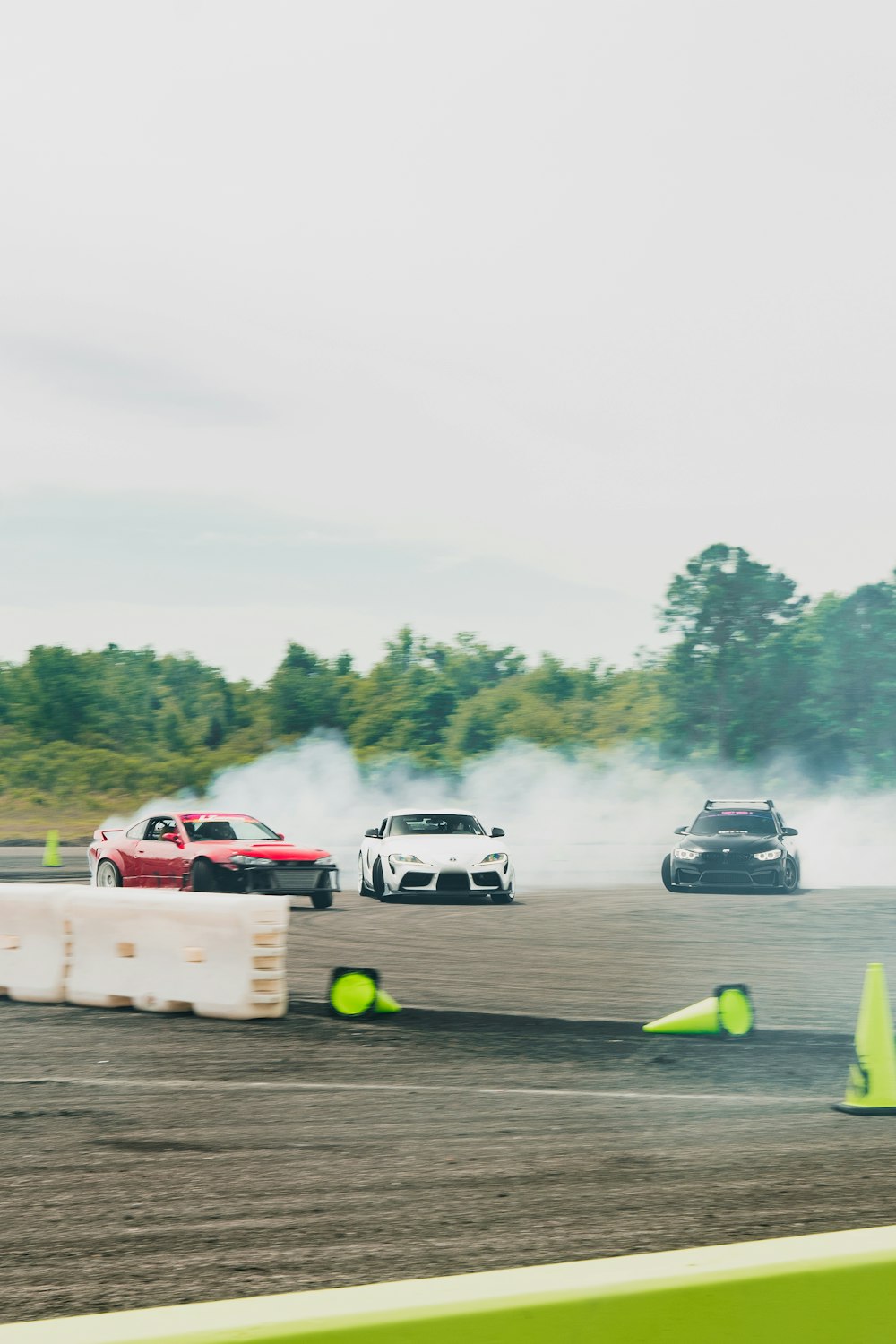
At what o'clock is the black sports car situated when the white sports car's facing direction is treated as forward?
The black sports car is roughly at 8 o'clock from the white sports car.

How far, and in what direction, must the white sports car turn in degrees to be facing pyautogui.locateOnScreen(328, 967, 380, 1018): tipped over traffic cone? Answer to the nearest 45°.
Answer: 0° — it already faces it

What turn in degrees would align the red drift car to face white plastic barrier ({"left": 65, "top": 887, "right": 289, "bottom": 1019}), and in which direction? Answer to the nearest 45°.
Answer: approximately 45° to its right

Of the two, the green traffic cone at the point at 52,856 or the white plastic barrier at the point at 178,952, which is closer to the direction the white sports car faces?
the white plastic barrier

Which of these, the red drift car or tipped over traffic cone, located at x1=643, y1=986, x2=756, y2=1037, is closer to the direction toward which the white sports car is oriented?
the tipped over traffic cone

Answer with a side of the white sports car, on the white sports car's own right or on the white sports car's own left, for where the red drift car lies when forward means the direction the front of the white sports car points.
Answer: on the white sports car's own right

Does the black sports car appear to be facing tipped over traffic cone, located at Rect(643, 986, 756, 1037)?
yes

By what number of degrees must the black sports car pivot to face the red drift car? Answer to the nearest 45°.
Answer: approximately 45° to its right

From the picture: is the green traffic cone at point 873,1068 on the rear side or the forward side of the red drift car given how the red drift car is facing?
on the forward side

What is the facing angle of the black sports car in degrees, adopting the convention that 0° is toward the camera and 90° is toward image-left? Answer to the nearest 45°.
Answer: approximately 0°

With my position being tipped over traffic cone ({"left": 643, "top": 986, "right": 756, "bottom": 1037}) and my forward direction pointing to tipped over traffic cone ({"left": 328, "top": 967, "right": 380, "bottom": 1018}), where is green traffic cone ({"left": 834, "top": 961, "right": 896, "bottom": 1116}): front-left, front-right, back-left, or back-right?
back-left

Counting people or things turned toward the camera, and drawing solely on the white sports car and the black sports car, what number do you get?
2

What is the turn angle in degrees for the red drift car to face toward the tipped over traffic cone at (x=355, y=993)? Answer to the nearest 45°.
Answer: approximately 45° to its right
